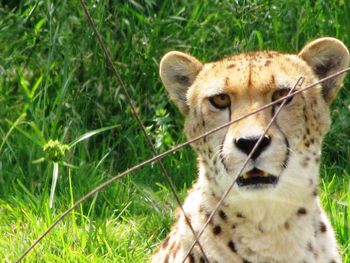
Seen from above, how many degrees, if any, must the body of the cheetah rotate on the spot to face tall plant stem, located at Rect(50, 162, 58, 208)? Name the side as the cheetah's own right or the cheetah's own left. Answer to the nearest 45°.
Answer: approximately 135° to the cheetah's own right

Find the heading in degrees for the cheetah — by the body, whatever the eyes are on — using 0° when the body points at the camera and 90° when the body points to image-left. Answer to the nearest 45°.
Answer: approximately 0°
